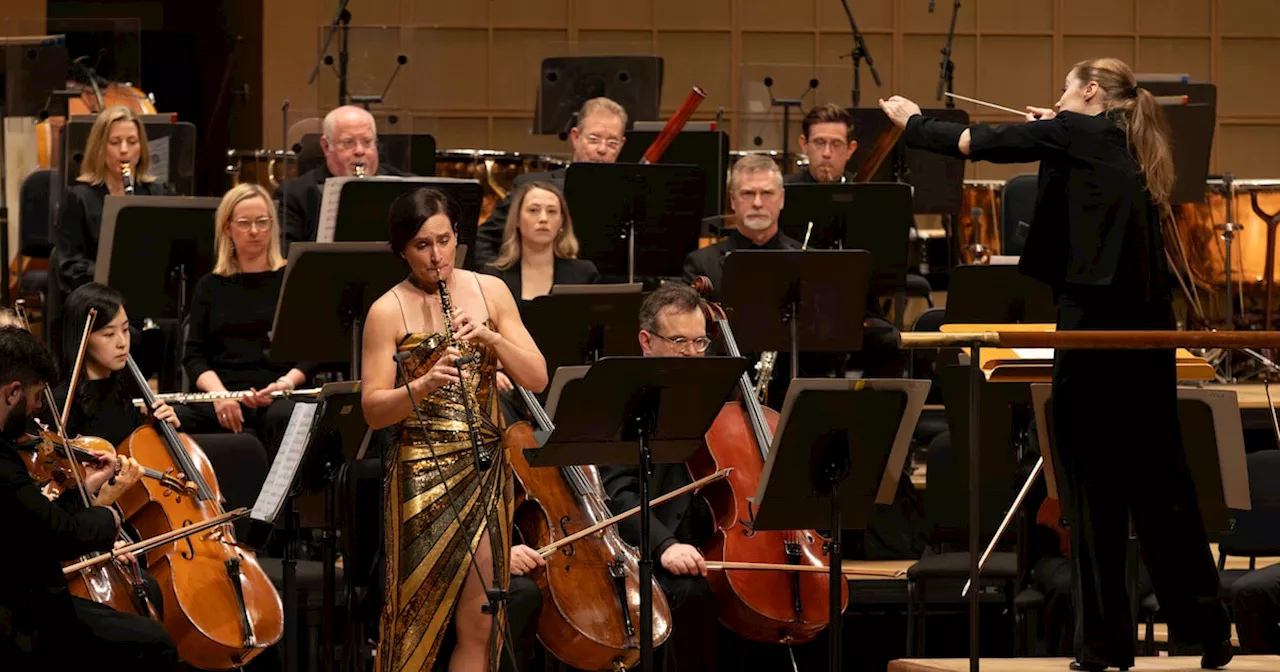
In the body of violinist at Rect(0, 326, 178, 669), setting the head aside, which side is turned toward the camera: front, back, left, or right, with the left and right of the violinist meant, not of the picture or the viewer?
right

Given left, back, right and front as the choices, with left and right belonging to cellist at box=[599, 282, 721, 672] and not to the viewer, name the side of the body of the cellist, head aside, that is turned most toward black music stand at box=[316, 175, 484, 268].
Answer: back

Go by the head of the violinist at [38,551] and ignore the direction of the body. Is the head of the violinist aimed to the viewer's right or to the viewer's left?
to the viewer's right

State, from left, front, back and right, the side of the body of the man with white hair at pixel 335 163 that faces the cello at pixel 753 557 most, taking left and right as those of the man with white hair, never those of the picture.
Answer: front

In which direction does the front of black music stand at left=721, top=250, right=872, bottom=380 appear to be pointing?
away from the camera

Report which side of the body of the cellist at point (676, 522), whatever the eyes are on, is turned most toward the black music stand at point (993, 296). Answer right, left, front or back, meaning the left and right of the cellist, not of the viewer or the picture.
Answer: left

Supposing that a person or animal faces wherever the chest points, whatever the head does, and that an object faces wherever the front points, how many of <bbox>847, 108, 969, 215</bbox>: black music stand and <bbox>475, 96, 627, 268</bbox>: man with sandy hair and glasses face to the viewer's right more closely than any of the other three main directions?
0

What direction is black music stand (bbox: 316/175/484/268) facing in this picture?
away from the camera

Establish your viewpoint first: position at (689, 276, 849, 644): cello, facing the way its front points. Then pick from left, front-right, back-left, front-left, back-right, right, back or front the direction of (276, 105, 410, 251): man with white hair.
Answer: back

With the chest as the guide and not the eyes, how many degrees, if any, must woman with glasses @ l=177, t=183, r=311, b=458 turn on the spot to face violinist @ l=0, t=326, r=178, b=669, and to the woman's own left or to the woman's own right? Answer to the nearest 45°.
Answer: approximately 45° to the woman's own right

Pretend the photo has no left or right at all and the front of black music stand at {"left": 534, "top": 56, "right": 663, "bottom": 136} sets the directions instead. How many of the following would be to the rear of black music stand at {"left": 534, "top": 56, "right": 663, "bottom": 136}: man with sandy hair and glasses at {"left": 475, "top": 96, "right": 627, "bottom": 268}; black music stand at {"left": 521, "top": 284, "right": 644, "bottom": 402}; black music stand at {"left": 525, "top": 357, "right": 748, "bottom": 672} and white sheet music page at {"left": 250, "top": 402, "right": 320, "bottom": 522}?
4

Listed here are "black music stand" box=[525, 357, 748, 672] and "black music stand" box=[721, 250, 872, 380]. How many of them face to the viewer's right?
0

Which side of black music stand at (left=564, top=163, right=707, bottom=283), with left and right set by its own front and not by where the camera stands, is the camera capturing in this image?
back

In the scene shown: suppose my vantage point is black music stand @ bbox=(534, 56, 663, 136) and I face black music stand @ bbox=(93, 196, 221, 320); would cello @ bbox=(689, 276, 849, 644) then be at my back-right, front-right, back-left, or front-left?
front-left

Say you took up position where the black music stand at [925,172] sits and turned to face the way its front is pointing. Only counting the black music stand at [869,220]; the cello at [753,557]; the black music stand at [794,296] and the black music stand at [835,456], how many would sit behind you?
4

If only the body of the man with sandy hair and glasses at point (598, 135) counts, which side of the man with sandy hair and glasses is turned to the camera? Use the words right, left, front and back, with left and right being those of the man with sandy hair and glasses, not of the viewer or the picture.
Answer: front
